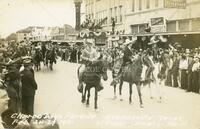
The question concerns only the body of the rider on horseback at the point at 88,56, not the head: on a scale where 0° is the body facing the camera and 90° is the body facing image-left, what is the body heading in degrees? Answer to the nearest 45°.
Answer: approximately 0°

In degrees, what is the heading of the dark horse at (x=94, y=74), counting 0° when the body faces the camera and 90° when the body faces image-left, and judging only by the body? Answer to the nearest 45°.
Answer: approximately 315°

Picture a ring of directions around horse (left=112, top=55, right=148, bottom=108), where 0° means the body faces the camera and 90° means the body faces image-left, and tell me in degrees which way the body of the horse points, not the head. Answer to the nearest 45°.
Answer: approximately 315°

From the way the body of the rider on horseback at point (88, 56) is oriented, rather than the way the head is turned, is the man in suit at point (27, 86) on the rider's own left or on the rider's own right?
on the rider's own right
